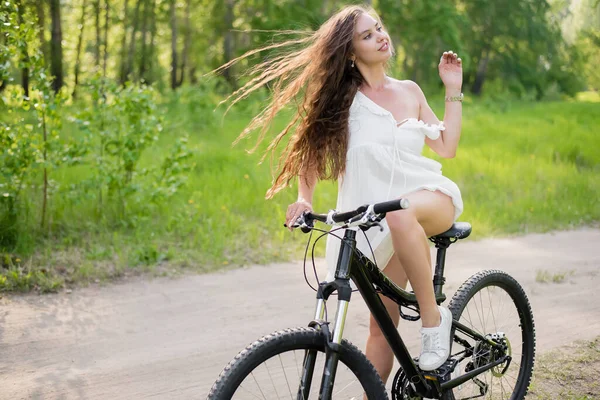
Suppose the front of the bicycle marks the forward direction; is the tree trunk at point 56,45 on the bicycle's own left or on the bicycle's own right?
on the bicycle's own right

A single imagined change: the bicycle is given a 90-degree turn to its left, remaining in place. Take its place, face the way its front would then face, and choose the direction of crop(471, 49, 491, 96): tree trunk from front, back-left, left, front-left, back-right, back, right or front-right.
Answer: back-left

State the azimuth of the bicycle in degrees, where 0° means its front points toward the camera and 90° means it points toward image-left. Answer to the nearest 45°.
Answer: approximately 45°
